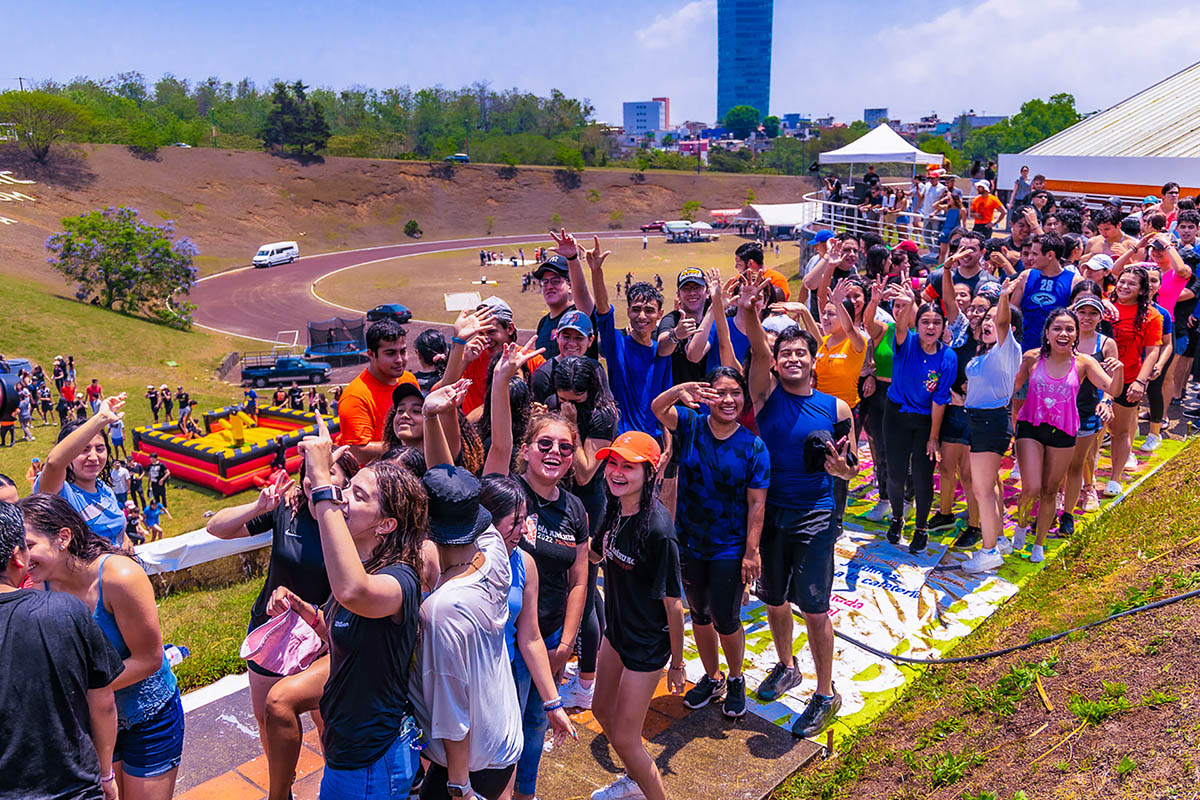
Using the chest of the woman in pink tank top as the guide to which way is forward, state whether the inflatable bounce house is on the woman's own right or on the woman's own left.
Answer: on the woman's own right

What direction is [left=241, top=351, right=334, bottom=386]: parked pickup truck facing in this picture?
to the viewer's right

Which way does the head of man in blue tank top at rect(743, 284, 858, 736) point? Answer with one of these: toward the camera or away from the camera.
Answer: toward the camera

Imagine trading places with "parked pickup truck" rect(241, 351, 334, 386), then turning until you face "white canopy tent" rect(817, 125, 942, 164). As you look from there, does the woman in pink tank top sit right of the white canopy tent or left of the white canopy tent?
right

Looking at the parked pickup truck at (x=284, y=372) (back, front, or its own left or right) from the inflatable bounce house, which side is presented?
right

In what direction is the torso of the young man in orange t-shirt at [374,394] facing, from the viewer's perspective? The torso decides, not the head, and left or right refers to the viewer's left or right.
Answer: facing the viewer and to the right of the viewer

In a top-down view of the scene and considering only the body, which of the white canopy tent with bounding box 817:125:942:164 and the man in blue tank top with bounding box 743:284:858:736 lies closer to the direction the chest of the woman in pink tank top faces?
the man in blue tank top

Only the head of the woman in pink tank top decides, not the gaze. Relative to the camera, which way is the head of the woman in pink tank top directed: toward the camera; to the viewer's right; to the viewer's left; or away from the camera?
toward the camera

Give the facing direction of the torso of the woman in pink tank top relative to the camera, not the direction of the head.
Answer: toward the camera

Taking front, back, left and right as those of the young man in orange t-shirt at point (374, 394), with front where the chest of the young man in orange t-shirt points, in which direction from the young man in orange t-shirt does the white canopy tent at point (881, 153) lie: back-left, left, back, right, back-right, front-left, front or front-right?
left

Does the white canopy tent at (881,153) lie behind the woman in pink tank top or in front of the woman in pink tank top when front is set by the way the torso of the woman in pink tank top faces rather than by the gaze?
behind

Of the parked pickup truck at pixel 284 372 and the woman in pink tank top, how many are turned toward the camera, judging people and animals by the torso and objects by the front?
1
